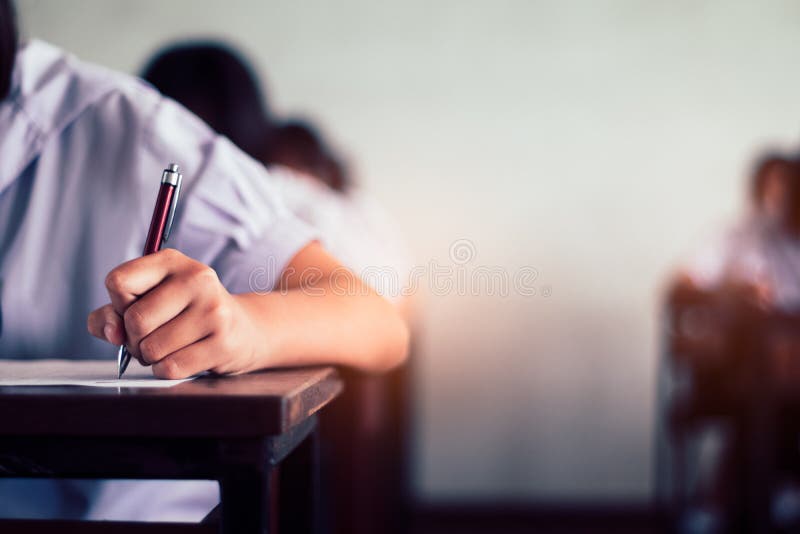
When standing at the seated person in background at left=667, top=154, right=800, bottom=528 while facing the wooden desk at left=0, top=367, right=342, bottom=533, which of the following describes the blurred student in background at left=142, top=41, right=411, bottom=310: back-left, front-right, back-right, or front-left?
front-right

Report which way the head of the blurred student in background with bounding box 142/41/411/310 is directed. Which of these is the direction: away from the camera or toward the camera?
away from the camera

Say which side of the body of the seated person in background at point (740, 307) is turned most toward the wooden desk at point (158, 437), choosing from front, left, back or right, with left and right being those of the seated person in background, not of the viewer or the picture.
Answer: front
